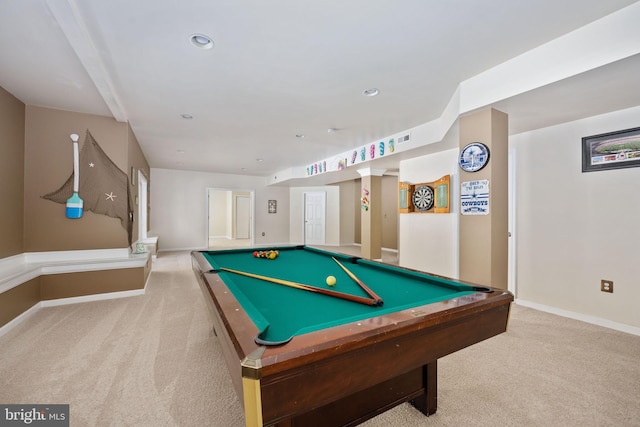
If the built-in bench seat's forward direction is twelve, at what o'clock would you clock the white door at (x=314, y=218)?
The white door is roughly at 8 o'clock from the built-in bench seat.

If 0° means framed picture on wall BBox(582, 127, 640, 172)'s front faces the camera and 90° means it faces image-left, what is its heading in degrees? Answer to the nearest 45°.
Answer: approximately 45°

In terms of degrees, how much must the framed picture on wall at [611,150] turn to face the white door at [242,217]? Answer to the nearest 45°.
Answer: approximately 45° to its right

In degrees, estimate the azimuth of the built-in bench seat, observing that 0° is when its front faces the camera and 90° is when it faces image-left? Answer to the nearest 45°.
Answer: approximately 315°

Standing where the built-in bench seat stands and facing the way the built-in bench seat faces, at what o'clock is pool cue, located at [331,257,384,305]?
The pool cue is roughly at 1 o'clock from the built-in bench seat.

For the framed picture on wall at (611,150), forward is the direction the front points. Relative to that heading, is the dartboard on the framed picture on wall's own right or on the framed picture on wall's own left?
on the framed picture on wall's own right

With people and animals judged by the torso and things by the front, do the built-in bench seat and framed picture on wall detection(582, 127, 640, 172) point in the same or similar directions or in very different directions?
very different directions

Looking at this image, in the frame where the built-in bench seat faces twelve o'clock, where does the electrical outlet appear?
The electrical outlet is roughly at 12 o'clock from the built-in bench seat.
